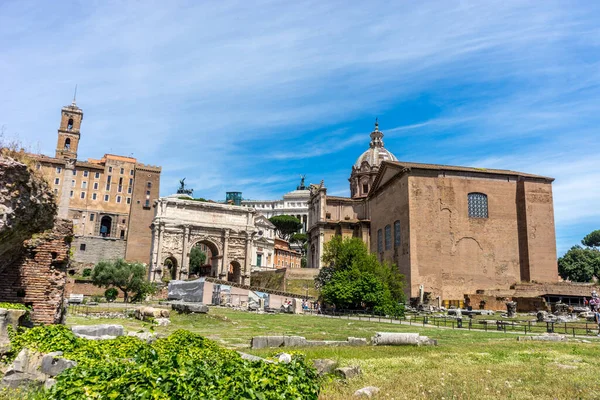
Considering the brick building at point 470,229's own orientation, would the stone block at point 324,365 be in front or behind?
in front

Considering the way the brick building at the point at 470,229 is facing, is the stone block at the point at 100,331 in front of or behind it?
in front

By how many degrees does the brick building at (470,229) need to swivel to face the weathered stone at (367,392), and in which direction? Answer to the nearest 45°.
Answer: approximately 45° to its left

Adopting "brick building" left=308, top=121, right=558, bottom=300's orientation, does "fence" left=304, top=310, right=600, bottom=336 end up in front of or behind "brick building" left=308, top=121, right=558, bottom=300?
in front

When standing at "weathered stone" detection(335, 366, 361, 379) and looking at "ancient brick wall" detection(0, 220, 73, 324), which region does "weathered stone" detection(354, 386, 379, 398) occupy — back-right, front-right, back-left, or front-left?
back-left

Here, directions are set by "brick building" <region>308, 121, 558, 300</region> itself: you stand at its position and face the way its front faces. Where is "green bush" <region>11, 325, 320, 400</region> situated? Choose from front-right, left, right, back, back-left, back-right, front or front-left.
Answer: front-left

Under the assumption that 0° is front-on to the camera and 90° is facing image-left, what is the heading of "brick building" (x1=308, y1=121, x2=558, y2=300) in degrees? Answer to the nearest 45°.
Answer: approximately 45°

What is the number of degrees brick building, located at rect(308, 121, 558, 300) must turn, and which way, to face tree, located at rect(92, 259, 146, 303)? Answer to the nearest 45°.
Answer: approximately 45° to its right
